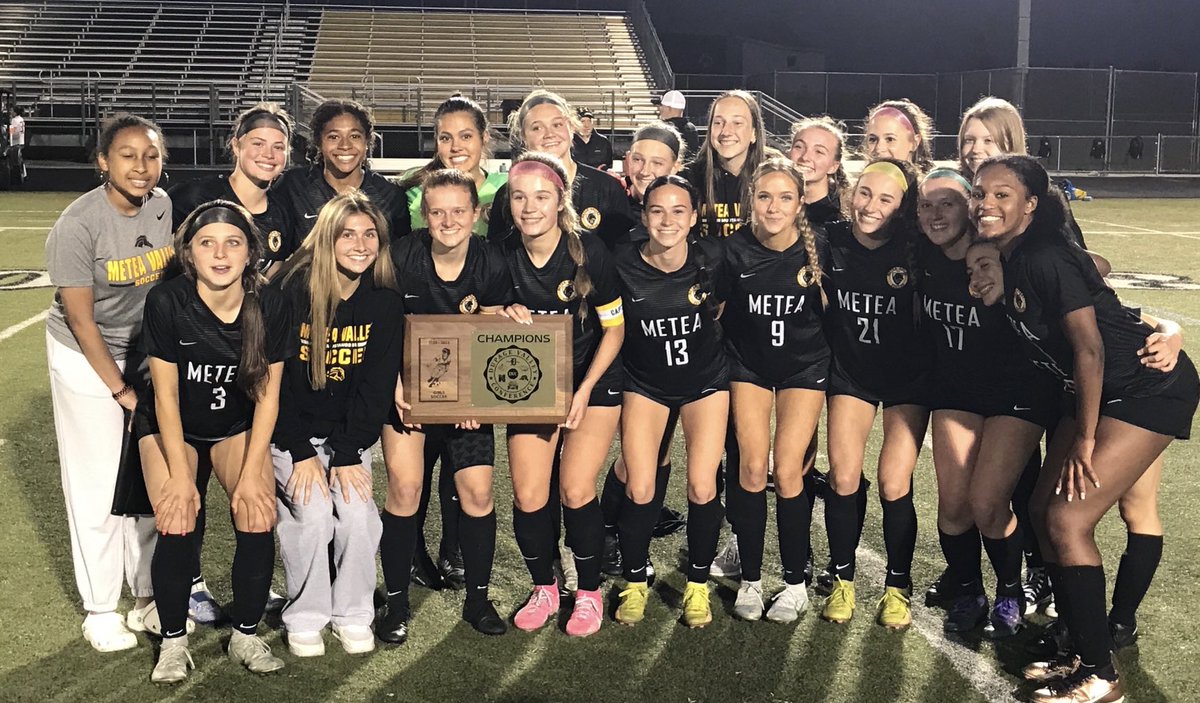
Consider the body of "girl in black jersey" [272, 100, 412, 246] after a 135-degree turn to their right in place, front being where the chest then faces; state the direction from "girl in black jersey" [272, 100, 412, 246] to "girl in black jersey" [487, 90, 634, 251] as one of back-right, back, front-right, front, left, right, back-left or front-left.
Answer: back-right

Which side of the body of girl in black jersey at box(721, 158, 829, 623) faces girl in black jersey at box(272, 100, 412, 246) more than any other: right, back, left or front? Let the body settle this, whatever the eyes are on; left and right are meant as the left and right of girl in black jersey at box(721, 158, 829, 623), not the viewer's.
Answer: right

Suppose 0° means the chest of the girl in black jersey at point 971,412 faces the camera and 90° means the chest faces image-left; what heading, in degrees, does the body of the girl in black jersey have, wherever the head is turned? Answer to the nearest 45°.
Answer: approximately 45°

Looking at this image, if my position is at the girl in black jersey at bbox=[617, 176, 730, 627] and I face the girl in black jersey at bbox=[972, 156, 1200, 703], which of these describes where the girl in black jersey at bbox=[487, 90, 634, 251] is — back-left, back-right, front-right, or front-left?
back-left

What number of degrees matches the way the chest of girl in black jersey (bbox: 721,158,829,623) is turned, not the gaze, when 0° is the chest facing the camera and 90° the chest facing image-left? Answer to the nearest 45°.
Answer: approximately 0°
